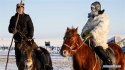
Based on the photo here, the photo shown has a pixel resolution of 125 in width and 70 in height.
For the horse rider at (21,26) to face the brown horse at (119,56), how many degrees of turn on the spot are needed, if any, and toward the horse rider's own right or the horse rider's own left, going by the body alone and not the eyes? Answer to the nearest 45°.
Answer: approximately 90° to the horse rider's own left

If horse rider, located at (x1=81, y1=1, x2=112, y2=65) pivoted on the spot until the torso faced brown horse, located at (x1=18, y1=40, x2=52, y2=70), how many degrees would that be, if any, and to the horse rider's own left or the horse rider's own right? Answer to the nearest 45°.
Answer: approximately 45° to the horse rider's own right

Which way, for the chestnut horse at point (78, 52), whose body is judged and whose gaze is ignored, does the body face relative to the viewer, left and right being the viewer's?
facing the viewer and to the left of the viewer

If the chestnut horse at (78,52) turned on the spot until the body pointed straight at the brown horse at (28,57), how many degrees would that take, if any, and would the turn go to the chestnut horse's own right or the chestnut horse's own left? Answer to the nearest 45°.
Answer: approximately 45° to the chestnut horse's own right

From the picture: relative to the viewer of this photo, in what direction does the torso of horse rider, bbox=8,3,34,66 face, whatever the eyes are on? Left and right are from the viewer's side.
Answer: facing the viewer

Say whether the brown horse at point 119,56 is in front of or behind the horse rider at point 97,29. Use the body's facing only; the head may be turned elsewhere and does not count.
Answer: behind

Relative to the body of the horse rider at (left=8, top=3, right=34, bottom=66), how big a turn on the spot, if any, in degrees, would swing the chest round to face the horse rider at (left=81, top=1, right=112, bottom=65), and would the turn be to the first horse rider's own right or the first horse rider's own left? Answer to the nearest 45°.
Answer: approximately 90° to the first horse rider's own left

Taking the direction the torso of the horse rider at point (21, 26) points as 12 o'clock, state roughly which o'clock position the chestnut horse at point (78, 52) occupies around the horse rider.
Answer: The chestnut horse is roughly at 10 o'clock from the horse rider.
